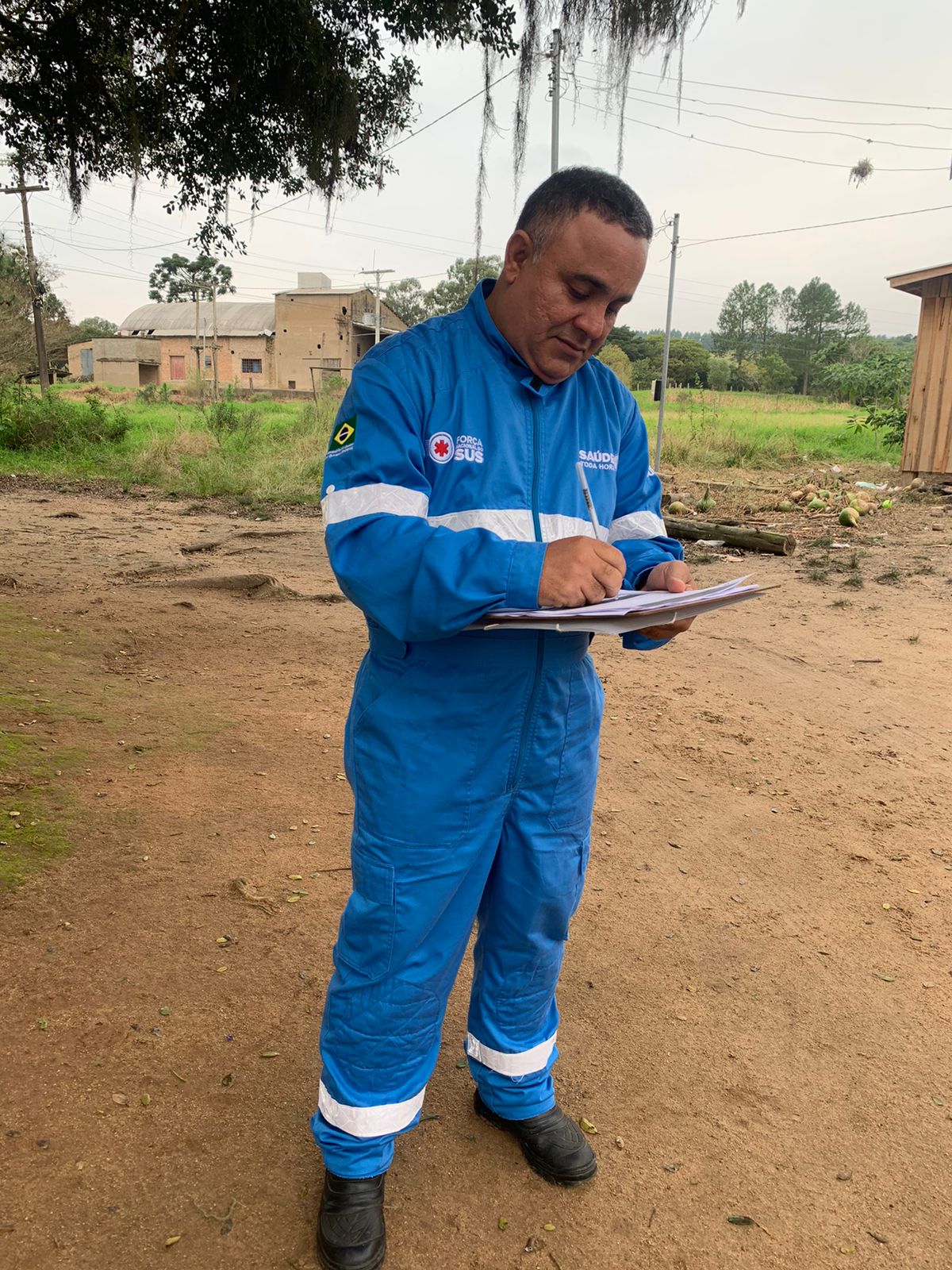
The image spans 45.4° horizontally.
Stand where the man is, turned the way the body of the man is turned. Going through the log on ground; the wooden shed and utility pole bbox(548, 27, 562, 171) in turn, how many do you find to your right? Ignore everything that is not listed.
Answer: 0

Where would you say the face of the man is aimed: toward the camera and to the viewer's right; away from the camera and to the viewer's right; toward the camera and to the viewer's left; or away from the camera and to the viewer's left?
toward the camera and to the viewer's right

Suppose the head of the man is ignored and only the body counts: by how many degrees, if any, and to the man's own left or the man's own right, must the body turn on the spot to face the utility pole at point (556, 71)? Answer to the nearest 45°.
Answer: approximately 135° to the man's own left

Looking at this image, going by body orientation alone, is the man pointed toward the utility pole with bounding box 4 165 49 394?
no

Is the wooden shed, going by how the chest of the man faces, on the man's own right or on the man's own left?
on the man's own left

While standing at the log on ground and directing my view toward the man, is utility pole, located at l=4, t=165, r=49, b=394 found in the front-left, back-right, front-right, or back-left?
back-right

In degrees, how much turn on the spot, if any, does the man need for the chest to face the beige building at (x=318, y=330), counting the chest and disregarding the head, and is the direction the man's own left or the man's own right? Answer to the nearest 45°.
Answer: approximately 135° to the man's own left

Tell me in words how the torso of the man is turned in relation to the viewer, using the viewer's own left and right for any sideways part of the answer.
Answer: facing the viewer and to the right of the viewer

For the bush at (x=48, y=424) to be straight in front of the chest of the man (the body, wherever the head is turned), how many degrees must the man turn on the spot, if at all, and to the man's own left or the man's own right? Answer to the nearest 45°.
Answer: approximately 180°

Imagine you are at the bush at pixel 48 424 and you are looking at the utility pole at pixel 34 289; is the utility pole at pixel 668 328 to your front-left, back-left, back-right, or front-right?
back-right

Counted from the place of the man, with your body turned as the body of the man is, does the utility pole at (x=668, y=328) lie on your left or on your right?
on your left
